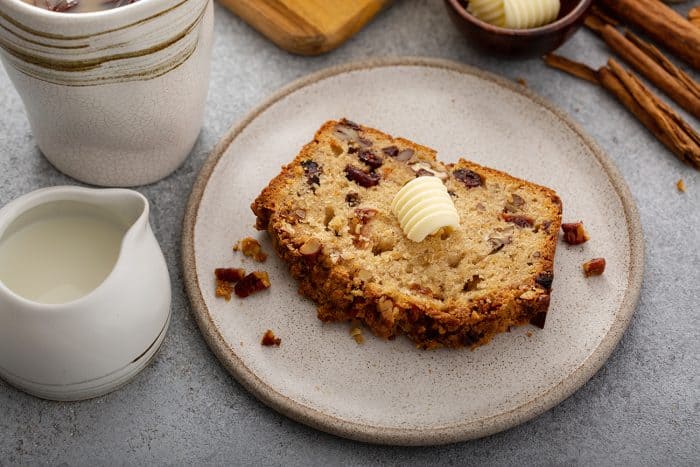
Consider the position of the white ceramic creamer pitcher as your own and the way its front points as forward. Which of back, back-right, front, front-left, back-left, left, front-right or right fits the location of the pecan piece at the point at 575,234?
front-right

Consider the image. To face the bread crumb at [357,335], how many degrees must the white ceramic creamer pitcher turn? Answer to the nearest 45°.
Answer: approximately 45° to its right

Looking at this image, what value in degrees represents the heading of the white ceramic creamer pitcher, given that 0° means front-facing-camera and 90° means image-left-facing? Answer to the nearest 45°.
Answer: approximately 225°

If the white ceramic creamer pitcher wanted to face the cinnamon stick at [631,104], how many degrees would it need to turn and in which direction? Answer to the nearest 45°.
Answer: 0° — it already faces it
